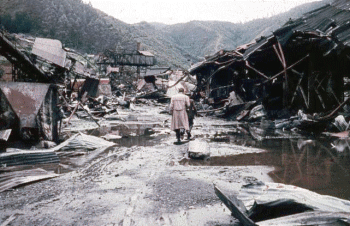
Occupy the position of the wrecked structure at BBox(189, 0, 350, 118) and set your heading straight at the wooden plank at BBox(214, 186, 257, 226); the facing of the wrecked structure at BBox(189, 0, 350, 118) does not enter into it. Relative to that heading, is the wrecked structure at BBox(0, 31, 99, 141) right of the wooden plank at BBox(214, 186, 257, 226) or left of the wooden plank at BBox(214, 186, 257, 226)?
right

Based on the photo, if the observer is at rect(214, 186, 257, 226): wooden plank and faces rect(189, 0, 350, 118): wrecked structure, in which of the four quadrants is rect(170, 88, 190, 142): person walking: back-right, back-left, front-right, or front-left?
front-left

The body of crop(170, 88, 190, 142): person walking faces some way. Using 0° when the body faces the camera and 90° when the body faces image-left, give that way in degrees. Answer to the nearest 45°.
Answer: approximately 180°

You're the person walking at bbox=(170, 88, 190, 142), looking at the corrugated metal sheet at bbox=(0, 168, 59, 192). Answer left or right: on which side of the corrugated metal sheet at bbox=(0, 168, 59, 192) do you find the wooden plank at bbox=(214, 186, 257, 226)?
left

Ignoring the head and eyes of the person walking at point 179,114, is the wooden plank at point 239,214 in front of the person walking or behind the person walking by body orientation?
behind

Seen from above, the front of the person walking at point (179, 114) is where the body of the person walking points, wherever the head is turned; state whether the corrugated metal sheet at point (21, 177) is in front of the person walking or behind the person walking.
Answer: behind
